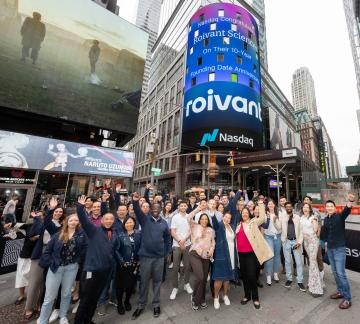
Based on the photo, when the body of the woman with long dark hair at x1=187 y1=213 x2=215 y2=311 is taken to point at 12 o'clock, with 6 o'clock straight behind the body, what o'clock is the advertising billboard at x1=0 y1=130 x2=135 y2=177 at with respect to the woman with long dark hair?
The advertising billboard is roughly at 4 o'clock from the woman with long dark hair.

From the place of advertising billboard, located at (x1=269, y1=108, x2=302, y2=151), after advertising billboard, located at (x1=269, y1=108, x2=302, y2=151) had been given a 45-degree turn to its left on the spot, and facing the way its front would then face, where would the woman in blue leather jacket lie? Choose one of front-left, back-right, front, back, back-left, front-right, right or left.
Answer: right

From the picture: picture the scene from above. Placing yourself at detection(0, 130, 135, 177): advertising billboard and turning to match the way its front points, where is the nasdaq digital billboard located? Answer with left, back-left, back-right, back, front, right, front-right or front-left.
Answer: front-left

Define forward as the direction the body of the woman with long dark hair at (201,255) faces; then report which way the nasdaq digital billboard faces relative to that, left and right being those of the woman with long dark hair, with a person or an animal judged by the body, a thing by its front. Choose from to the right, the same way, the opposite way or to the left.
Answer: the same way

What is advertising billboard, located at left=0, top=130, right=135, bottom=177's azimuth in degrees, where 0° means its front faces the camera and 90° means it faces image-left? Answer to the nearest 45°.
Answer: approximately 315°

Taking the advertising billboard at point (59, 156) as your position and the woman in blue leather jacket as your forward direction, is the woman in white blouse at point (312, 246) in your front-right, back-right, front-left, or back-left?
front-left

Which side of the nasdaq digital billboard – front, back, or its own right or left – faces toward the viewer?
front

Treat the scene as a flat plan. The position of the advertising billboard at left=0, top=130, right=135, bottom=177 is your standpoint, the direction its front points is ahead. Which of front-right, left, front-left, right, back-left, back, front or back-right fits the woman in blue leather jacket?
front-right

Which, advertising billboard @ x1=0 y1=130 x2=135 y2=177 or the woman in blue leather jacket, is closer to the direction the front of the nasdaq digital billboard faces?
the woman in blue leather jacket

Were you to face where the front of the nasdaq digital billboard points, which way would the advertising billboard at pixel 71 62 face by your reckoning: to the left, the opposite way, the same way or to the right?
to the left

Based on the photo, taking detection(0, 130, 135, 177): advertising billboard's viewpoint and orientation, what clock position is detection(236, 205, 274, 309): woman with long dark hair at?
The woman with long dark hair is roughly at 1 o'clock from the advertising billboard.

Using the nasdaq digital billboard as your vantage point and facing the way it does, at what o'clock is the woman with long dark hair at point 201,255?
The woman with long dark hair is roughly at 12 o'clock from the nasdaq digital billboard.

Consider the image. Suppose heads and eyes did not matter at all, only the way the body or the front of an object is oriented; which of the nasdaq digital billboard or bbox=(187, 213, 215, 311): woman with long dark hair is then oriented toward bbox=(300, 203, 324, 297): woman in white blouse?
the nasdaq digital billboard

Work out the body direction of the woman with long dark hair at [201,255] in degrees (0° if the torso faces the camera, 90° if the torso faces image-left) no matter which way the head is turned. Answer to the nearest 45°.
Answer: approximately 0°

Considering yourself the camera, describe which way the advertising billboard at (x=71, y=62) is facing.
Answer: facing the viewer and to the right of the viewer
